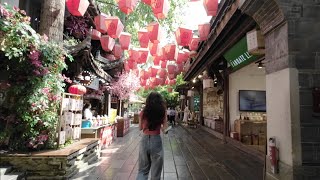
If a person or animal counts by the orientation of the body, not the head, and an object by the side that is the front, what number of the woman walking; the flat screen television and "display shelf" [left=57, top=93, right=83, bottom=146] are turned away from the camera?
1

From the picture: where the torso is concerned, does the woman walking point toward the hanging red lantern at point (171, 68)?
yes

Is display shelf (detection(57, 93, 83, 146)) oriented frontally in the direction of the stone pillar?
yes

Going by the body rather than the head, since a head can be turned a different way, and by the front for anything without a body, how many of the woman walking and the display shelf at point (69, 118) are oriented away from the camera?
1

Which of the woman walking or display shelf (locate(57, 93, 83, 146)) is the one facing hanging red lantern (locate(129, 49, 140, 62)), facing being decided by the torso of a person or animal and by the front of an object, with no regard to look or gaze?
the woman walking

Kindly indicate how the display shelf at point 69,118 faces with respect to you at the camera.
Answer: facing the viewer and to the right of the viewer

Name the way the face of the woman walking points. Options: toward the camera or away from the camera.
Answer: away from the camera

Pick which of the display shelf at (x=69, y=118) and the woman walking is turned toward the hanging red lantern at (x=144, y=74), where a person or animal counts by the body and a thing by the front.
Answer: the woman walking

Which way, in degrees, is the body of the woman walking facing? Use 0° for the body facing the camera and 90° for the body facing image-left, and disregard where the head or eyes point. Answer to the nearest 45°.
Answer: approximately 180°

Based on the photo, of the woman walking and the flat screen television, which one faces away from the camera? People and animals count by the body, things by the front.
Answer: the woman walking

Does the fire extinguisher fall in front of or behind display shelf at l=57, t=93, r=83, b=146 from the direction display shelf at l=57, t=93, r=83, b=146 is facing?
in front
